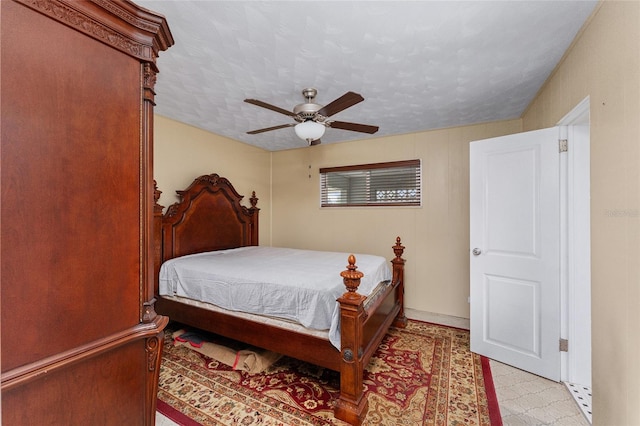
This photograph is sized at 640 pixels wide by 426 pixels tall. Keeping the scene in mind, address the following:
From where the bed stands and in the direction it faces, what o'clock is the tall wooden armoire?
The tall wooden armoire is roughly at 2 o'clock from the bed.

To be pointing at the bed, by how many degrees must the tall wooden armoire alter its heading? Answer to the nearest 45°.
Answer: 0° — it already faces it

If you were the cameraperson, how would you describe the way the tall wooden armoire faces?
facing away from the viewer and to the right of the viewer
